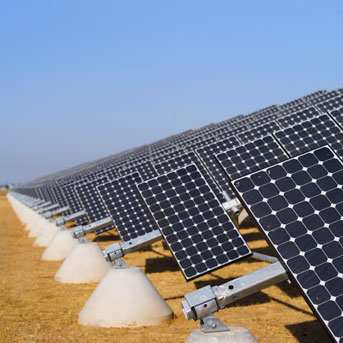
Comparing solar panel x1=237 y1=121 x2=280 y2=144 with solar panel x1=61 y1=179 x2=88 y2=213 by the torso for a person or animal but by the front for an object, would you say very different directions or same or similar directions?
same or similar directions

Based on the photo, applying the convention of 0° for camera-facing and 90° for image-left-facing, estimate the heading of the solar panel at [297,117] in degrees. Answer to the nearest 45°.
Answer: approximately 315°

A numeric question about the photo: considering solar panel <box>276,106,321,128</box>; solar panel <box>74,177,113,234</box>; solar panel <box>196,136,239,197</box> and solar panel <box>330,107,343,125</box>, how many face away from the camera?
0

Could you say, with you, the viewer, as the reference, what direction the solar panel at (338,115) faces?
facing the viewer and to the right of the viewer

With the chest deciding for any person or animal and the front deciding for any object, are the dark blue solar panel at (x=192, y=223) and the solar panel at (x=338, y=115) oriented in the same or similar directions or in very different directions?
same or similar directions

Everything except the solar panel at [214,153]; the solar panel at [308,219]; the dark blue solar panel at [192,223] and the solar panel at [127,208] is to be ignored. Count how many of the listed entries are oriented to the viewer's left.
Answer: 0

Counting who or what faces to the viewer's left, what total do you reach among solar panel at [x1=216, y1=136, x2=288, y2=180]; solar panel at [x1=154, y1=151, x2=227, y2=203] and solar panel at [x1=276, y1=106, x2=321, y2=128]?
0

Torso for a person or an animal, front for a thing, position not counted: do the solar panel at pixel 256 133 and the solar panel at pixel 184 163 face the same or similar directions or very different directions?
same or similar directions

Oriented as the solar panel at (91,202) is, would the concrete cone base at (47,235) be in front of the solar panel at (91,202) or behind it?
behind

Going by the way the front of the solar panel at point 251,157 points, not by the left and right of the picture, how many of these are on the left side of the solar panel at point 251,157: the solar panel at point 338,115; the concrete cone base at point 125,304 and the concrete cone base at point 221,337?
1

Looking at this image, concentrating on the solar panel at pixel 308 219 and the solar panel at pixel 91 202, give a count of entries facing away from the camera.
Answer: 0

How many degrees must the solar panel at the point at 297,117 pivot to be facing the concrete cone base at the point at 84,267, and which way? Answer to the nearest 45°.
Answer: approximately 90° to its right
